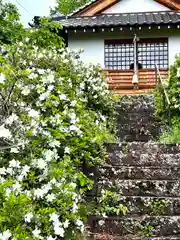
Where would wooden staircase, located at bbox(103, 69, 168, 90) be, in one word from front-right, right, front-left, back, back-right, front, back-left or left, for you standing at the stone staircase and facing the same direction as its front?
back

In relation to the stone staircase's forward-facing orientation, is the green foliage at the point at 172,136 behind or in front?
behind

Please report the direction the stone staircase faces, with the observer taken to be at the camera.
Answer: facing the viewer

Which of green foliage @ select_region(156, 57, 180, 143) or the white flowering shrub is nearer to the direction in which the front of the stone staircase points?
the white flowering shrub

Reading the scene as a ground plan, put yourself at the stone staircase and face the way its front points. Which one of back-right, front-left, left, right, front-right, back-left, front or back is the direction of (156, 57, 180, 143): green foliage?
back

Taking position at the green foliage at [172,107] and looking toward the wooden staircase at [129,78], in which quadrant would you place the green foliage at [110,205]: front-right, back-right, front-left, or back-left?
back-left

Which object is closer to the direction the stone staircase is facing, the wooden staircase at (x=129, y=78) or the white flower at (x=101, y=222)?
the white flower
